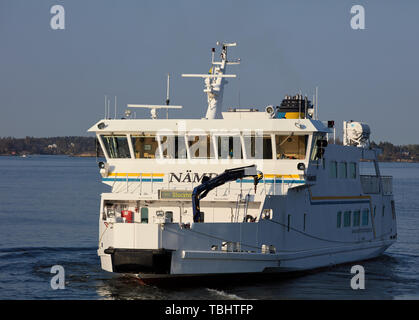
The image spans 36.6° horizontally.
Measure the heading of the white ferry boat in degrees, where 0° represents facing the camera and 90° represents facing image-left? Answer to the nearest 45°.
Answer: approximately 45°
